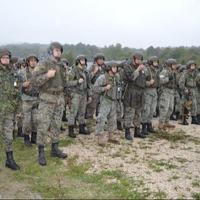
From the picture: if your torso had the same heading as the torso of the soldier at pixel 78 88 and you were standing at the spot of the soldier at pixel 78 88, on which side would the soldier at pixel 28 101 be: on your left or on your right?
on your right

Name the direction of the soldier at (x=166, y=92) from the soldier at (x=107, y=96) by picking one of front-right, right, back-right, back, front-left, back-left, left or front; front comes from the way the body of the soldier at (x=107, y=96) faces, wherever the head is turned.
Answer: left

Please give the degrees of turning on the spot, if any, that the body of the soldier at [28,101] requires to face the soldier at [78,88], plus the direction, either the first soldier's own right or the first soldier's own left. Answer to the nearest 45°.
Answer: approximately 90° to the first soldier's own left

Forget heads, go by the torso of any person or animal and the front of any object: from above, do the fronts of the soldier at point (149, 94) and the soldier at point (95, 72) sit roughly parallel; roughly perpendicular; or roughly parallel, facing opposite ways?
roughly parallel

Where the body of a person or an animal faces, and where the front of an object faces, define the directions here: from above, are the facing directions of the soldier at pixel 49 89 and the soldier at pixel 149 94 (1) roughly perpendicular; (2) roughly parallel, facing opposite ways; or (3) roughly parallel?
roughly parallel

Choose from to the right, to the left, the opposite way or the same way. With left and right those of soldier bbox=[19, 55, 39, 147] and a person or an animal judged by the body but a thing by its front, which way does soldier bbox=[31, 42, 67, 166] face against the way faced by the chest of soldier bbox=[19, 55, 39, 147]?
the same way

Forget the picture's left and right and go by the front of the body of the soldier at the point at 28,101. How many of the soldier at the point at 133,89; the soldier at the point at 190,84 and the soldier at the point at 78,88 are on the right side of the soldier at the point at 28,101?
0

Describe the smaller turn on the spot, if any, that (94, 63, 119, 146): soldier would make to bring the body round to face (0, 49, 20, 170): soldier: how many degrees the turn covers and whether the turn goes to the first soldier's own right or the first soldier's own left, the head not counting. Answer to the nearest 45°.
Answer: approximately 90° to the first soldier's own right

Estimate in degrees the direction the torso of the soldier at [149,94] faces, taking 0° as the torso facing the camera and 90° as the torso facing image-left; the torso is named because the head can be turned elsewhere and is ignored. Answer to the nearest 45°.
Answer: approximately 315°

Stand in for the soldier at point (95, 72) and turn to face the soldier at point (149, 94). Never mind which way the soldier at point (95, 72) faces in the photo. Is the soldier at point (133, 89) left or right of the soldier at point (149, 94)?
right

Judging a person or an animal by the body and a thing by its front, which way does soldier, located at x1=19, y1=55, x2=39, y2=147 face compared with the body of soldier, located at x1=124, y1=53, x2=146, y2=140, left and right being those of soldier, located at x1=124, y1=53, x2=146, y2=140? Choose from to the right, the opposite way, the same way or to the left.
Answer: the same way

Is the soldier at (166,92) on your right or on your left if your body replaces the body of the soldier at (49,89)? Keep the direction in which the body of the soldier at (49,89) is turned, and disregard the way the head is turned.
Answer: on your left

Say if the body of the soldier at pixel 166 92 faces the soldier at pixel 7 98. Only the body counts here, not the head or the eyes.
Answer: no

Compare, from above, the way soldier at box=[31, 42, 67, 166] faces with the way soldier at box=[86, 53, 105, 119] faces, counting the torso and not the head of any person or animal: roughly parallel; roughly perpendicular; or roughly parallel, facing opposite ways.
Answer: roughly parallel

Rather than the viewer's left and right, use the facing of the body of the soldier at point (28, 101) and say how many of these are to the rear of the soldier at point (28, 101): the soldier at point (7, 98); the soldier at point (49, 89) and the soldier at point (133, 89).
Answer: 0

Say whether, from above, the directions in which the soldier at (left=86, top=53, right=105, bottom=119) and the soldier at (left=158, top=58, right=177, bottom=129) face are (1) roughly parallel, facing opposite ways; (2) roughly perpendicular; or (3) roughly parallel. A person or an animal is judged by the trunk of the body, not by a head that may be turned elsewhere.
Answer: roughly parallel

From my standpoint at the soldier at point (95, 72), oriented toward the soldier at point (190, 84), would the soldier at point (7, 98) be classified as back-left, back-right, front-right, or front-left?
back-right

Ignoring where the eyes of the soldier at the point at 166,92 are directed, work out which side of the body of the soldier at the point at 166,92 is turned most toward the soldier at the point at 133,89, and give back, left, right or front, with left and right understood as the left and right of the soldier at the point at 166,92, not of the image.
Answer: right

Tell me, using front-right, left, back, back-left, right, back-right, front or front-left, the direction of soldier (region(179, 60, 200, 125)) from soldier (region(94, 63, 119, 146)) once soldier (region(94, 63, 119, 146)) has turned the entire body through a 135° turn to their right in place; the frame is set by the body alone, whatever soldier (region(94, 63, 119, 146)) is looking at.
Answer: back-right

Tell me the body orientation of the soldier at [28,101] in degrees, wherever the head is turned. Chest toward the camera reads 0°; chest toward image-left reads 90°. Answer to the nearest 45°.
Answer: approximately 315°

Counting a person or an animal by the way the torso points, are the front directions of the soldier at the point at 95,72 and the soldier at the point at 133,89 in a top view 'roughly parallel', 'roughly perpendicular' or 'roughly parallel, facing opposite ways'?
roughly parallel
